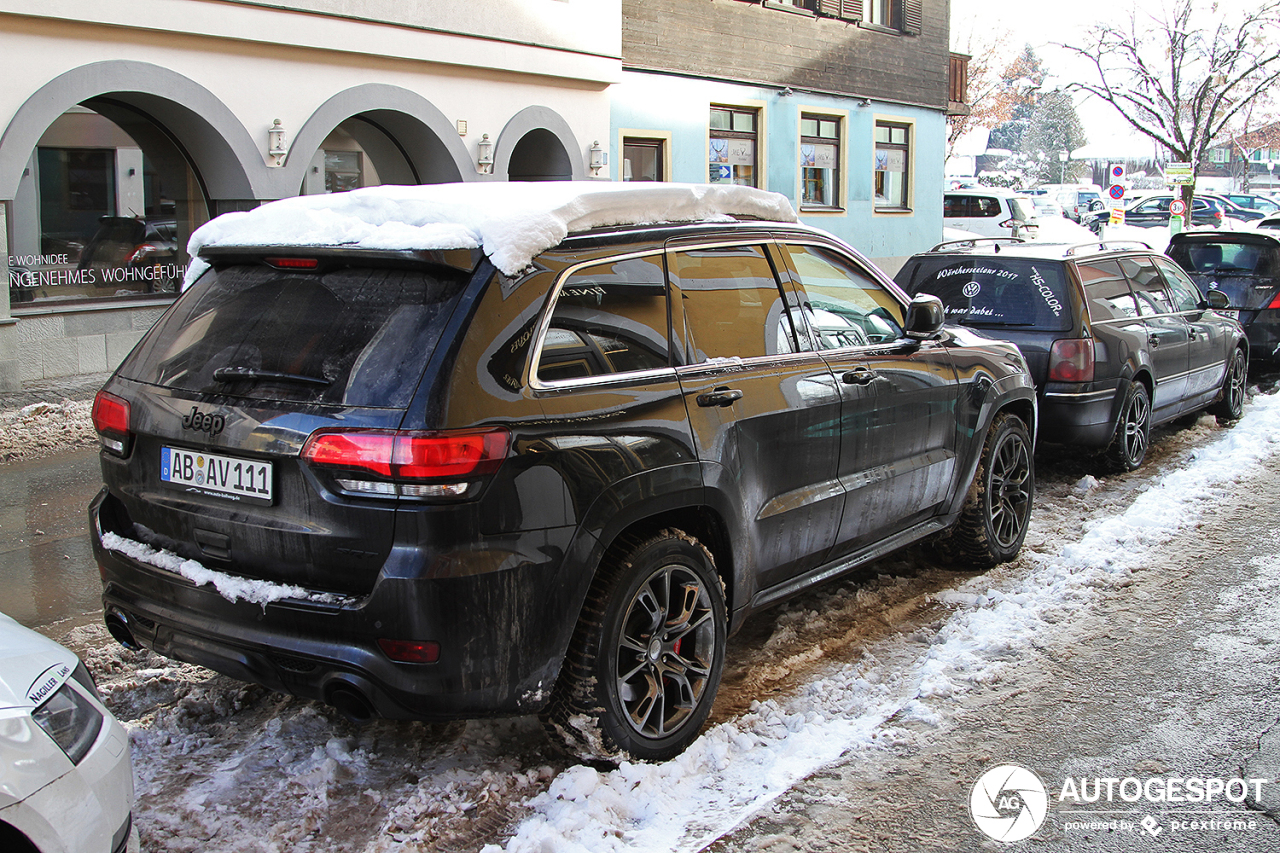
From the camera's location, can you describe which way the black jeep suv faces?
facing away from the viewer and to the right of the viewer

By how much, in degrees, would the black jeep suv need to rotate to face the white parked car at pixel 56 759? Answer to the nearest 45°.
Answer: approximately 180°
